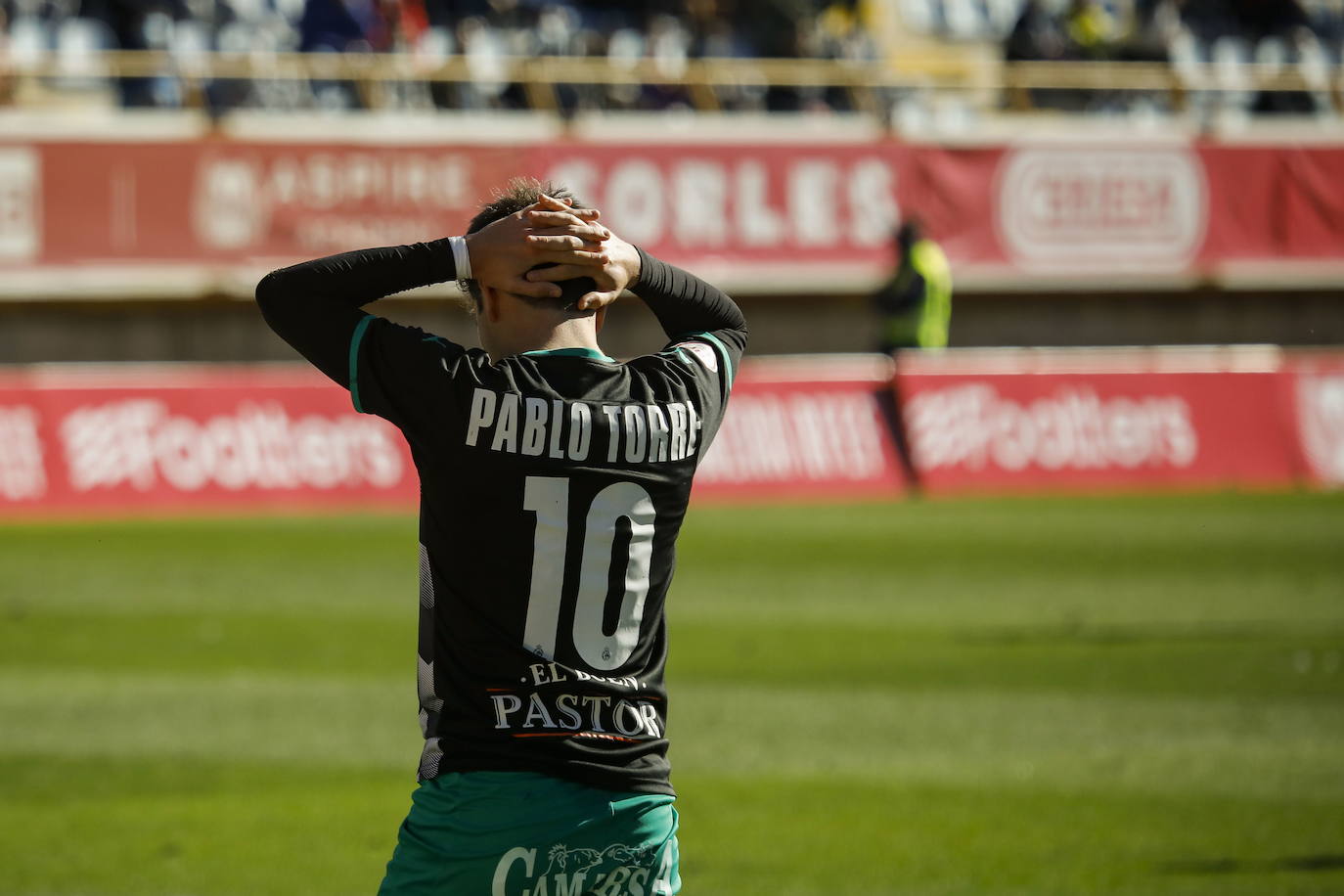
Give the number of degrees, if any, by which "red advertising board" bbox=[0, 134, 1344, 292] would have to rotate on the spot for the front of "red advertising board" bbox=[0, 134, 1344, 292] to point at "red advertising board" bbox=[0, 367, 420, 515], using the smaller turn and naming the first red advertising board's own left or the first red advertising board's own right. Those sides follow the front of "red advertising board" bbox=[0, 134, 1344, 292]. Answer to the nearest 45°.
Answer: approximately 45° to the first red advertising board's own right

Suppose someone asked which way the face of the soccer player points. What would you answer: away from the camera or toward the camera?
away from the camera

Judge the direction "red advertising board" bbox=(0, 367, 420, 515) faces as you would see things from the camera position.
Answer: facing the viewer

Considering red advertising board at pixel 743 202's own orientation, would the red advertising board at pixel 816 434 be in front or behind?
in front

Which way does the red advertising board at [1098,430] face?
toward the camera

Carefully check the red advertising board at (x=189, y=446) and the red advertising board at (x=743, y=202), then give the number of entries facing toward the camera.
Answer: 2

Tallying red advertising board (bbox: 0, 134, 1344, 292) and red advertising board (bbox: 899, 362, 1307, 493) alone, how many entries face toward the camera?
2

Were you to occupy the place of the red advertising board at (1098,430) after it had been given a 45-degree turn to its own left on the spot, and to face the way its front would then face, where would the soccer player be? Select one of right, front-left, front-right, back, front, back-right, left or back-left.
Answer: front-right

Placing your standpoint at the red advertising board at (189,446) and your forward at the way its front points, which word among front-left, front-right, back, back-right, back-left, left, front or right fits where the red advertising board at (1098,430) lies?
left

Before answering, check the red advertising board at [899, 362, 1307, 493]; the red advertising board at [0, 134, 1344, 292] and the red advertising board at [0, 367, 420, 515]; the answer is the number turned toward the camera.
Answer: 3

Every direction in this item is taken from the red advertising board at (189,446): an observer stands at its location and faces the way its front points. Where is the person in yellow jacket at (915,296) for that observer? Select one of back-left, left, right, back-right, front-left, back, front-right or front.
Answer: left

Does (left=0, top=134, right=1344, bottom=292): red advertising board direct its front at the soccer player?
yes

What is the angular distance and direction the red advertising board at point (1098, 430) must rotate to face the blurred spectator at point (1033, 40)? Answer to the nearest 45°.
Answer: approximately 180°
